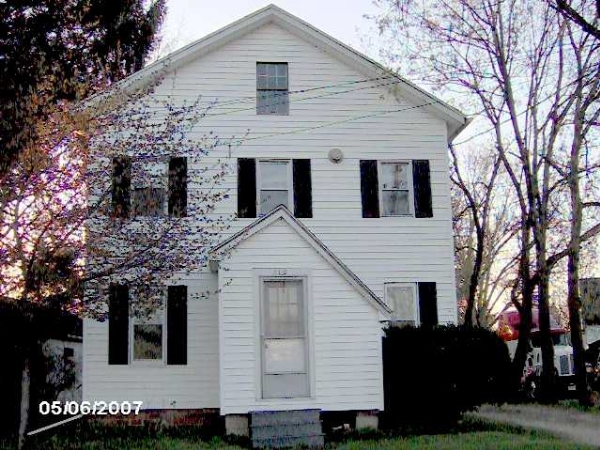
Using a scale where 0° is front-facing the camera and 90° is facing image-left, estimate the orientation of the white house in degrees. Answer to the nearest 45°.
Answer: approximately 0°

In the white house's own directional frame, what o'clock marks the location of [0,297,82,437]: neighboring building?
The neighboring building is roughly at 2 o'clock from the white house.

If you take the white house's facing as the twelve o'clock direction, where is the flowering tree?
The flowering tree is roughly at 1 o'clock from the white house.
